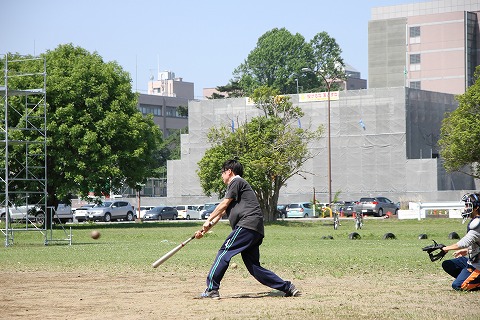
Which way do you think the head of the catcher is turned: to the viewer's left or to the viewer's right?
to the viewer's left

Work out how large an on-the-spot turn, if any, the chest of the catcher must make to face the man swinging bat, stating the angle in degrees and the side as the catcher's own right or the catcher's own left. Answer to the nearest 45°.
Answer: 0° — they already face them

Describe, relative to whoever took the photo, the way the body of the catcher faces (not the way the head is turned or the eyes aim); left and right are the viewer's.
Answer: facing to the left of the viewer
